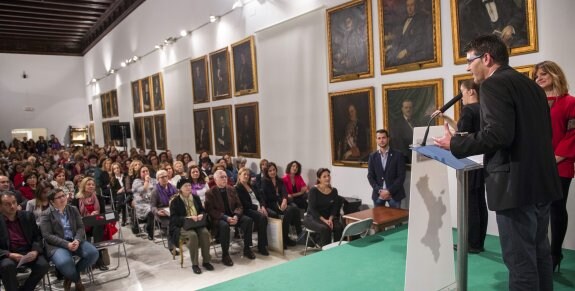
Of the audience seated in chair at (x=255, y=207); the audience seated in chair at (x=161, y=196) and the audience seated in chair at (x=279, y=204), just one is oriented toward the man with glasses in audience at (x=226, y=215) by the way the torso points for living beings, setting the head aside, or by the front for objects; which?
the audience seated in chair at (x=161, y=196)

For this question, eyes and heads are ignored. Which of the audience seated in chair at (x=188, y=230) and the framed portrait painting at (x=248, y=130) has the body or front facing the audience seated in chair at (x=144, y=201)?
the framed portrait painting

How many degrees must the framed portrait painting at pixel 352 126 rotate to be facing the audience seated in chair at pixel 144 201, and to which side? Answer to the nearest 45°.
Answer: approximately 45° to its right

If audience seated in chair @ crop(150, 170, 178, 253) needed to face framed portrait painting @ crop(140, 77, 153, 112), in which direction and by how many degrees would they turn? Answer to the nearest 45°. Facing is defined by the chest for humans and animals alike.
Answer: approximately 135° to their left

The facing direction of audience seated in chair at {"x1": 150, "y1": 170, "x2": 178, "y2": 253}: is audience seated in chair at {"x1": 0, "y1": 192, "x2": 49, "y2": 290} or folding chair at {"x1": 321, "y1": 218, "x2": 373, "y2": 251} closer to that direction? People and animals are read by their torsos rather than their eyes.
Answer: the folding chair

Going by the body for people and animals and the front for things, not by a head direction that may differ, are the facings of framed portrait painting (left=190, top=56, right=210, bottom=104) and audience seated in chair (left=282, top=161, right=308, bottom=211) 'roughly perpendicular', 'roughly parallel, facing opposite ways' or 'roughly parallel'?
roughly perpendicular

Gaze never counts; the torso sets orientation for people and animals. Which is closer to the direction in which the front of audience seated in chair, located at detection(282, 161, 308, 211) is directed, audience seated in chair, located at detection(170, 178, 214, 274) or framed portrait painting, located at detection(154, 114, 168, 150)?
the audience seated in chair

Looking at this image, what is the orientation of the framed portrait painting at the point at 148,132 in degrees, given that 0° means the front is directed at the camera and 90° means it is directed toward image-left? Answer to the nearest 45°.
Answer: approximately 45°

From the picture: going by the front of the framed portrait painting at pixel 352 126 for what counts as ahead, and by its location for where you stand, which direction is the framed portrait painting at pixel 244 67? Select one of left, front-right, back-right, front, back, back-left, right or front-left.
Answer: right

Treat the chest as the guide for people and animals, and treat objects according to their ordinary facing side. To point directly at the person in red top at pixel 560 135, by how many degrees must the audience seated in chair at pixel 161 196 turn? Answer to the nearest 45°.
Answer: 0° — they already face them

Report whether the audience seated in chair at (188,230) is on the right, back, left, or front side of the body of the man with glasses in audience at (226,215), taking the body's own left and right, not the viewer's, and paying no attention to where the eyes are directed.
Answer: right

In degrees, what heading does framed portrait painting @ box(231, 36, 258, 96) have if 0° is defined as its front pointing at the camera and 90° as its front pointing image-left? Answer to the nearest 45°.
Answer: approximately 45°

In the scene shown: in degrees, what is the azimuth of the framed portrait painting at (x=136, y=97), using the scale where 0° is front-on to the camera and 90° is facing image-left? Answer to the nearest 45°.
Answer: approximately 45°
